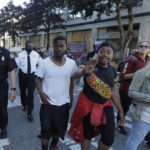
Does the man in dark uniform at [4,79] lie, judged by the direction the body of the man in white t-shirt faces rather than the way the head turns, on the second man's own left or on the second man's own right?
on the second man's own right

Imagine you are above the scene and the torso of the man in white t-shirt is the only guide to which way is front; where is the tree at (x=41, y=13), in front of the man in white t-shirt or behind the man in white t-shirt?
behind

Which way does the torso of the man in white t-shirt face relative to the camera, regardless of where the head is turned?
toward the camera

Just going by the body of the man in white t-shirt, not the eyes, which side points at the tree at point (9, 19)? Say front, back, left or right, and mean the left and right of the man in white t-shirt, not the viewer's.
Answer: back

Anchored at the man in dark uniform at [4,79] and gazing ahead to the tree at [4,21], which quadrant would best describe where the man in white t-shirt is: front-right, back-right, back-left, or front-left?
back-right

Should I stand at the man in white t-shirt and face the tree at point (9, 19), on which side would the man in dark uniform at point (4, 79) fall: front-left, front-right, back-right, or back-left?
front-left
